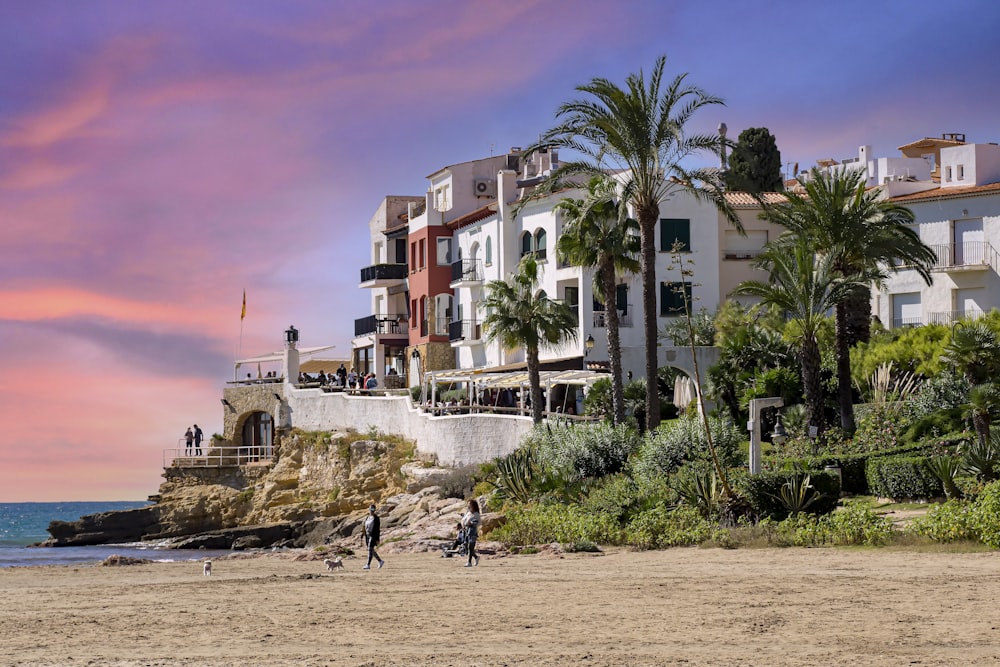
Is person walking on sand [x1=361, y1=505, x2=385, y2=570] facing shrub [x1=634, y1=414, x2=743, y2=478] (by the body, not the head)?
no

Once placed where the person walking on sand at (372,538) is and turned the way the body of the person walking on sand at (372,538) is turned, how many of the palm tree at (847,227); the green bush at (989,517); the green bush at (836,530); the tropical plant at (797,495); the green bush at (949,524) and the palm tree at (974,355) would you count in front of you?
0

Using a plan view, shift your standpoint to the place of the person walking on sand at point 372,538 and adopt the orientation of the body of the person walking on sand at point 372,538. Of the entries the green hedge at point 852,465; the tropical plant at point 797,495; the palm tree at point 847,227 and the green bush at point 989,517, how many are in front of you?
0

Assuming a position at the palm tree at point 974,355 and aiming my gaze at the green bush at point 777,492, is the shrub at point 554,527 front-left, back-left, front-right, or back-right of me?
front-right

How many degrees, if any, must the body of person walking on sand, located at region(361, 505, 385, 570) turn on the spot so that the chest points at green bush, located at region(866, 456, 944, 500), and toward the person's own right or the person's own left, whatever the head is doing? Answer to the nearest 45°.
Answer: approximately 180°

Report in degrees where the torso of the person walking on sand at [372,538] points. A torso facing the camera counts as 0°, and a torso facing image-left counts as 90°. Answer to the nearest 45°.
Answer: approximately 90°

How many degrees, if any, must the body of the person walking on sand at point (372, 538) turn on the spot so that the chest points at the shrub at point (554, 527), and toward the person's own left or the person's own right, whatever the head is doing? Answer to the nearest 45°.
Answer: approximately 135° to the person's own right

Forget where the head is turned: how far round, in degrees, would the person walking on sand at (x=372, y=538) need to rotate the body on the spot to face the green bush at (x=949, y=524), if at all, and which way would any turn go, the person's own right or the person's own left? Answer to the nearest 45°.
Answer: approximately 135° to the person's own left

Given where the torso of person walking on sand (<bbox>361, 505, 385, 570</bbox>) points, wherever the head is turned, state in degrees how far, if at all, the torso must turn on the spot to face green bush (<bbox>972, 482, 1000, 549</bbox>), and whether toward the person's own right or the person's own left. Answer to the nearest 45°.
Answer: approximately 135° to the person's own left

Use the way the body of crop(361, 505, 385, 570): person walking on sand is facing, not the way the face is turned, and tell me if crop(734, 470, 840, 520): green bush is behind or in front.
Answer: behind
